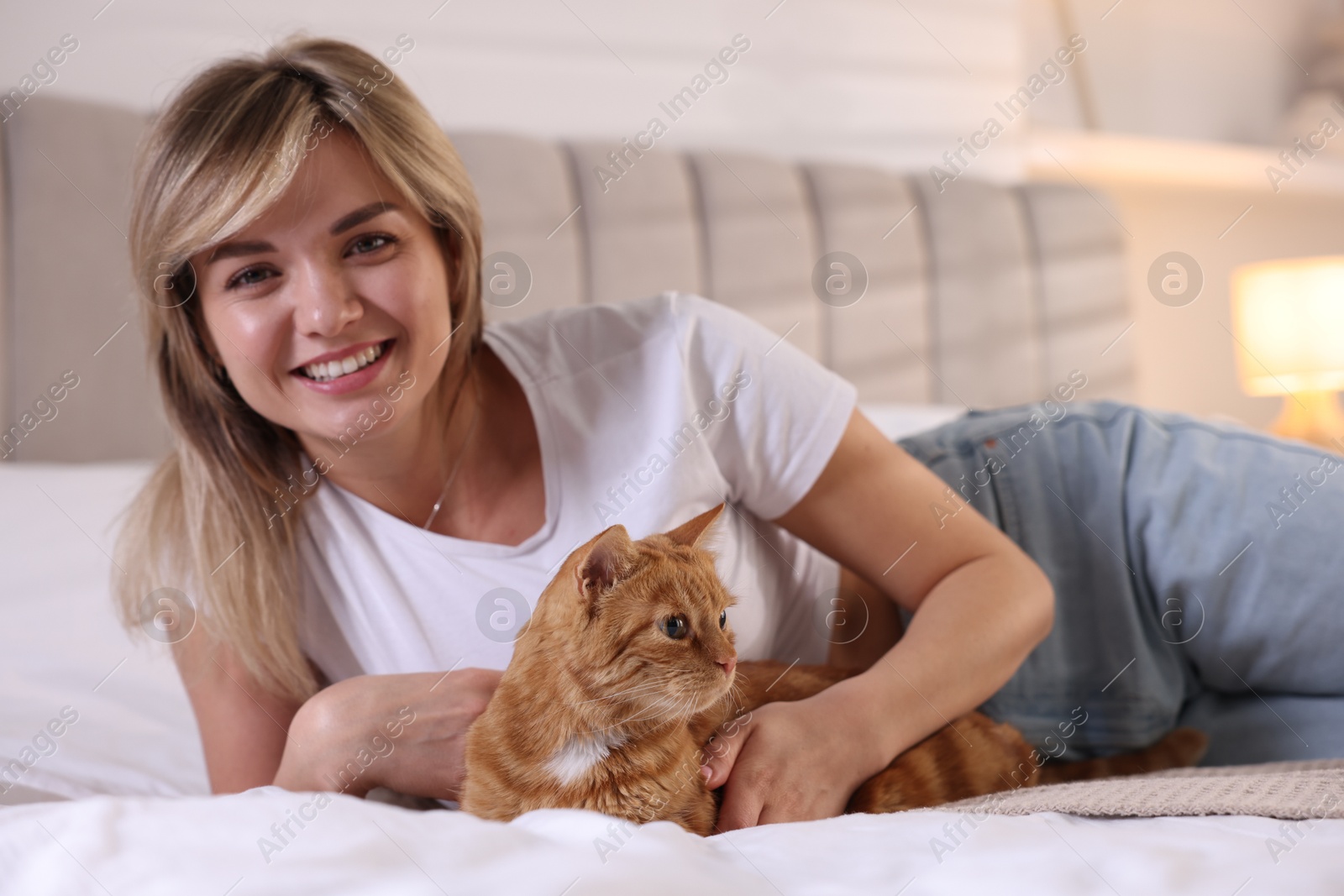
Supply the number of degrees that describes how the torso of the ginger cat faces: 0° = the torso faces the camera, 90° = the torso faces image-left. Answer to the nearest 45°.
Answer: approximately 45°

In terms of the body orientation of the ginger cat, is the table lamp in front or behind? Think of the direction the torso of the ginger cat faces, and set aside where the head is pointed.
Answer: behind

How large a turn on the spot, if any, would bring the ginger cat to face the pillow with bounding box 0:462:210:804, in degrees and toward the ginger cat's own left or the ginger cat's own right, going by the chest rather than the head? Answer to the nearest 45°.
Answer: approximately 90° to the ginger cat's own right
